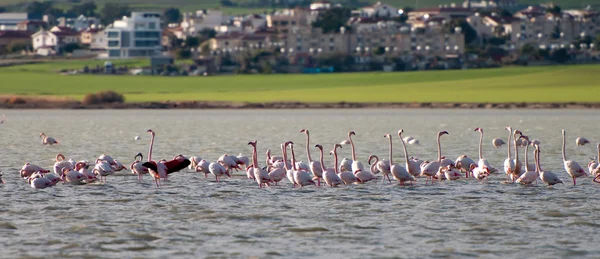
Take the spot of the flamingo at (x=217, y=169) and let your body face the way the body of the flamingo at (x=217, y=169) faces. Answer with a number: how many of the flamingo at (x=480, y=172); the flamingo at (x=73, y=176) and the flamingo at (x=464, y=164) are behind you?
2

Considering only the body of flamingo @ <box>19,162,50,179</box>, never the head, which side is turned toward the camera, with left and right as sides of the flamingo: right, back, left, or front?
left

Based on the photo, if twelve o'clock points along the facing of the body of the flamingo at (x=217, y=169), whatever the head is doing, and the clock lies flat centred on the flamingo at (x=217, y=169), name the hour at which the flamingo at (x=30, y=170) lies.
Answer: the flamingo at (x=30, y=170) is roughly at 12 o'clock from the flamingo at (x=217, y=169).

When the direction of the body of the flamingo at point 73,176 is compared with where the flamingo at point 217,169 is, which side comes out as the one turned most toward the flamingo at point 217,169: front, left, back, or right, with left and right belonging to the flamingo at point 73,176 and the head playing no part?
back

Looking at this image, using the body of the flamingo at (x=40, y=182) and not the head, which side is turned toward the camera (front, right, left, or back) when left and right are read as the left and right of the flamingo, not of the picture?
left

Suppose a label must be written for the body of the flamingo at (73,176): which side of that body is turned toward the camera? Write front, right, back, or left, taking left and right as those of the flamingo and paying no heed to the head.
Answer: left

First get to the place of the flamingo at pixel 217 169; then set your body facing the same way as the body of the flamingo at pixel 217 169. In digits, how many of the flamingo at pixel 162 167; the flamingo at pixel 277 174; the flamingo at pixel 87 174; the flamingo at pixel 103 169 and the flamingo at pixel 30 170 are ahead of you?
4
